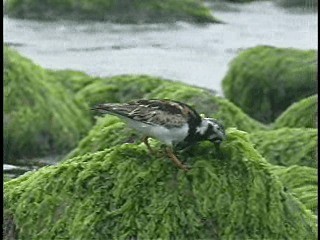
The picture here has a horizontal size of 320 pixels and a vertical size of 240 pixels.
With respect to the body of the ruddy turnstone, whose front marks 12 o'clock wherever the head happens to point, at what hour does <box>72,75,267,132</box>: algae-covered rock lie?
The algae-covered rock is roughly at 9 o'clock from the ruddy turnstone.

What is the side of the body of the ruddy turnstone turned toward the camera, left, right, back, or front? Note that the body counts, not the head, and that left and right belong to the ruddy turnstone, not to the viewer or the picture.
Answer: right

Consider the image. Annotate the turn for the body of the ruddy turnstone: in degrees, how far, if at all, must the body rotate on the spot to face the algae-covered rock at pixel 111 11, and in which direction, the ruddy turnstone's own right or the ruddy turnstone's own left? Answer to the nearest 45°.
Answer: approximately 90° to the ruddy turnstone's own left
